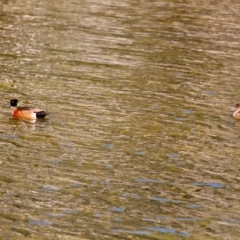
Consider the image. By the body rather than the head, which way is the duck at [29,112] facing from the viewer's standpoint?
to the viewer's left
